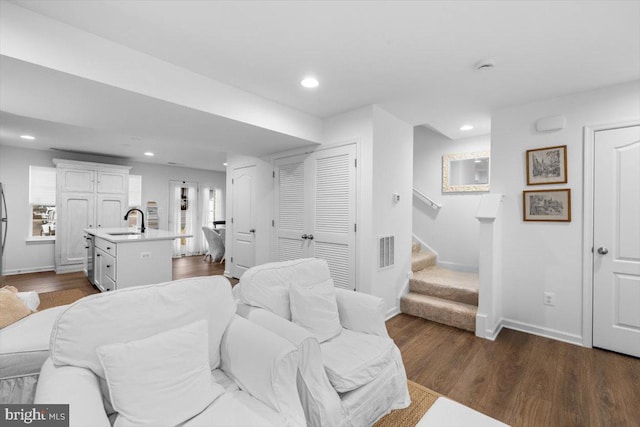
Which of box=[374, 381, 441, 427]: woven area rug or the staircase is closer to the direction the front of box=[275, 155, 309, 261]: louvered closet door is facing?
the woven area rug

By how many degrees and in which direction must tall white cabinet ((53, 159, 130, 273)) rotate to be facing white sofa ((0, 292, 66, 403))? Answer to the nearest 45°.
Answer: approximately 45° to its right

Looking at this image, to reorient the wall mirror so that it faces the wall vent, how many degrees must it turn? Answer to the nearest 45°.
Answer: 0° — it already faces it

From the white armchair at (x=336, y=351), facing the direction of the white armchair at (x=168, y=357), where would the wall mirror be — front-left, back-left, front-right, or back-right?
back-right

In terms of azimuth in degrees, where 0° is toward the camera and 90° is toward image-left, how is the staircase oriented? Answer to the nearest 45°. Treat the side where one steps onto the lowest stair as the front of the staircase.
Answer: approximately 45°
